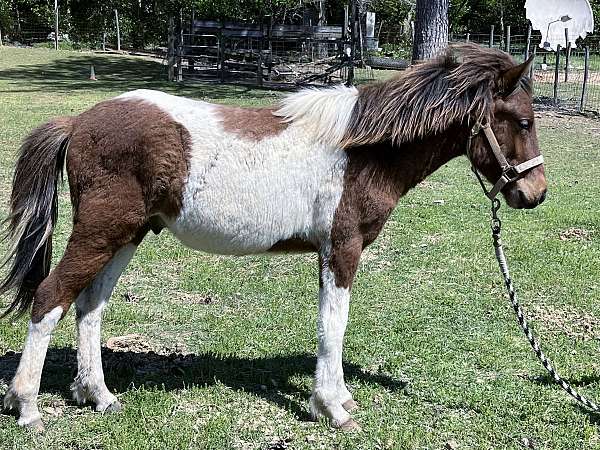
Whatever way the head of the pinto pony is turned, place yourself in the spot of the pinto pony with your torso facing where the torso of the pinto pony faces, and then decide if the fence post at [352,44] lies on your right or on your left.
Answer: on your left

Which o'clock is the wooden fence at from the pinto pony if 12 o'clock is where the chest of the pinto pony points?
The wooden fence is roughly at 9 o'clock from the pinto pony.

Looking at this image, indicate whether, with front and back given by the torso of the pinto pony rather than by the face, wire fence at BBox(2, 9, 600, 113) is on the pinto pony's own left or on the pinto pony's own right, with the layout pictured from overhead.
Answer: on the pinto pony's own left

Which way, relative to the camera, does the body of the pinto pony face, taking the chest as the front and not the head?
to the viewer's right

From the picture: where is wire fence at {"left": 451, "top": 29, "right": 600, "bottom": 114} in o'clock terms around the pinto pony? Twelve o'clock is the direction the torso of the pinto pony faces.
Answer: The wire fence is roughly at 10 o'clock from the pinto pony.

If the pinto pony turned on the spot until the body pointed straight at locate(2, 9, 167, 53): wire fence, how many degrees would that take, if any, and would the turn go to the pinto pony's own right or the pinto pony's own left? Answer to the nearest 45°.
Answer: approximately 90° to the pinto pony's own left
